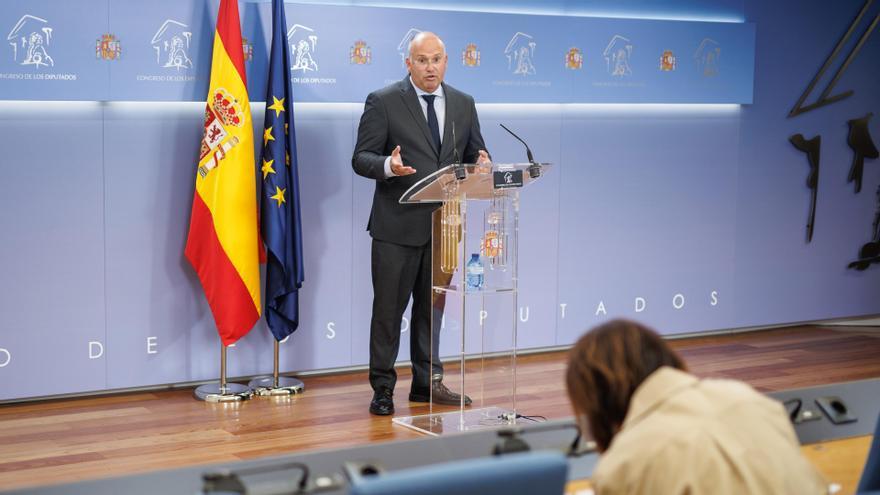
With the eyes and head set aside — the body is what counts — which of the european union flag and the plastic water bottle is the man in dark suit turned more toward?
the plastic water bottle

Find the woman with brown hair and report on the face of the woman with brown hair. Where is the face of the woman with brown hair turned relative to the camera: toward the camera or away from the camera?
away from the camera

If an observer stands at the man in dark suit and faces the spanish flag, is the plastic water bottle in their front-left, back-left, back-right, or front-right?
back-left

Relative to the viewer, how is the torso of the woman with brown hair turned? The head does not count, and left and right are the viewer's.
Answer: facing away from the viewer and to the left of the viewer

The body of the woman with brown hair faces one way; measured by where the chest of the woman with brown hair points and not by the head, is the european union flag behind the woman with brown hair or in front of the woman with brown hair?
in front

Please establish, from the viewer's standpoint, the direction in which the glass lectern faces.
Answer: facing the viewer and to the right of the viewer

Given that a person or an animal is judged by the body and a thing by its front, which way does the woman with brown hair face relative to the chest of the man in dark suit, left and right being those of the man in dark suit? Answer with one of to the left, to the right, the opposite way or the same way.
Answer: the opposite way

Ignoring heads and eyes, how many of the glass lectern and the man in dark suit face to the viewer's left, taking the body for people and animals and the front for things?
0
